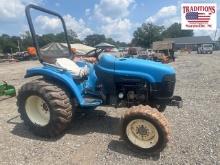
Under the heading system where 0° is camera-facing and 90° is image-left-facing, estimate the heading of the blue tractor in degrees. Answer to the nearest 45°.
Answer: approximately 315°
